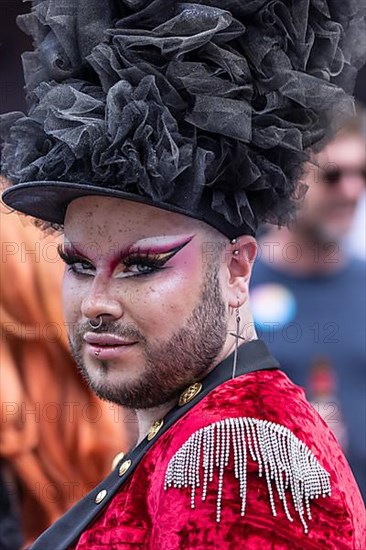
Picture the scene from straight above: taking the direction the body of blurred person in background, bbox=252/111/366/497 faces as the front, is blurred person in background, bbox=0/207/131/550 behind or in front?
in front

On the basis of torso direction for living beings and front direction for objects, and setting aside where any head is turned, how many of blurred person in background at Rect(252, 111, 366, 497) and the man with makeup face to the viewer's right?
0

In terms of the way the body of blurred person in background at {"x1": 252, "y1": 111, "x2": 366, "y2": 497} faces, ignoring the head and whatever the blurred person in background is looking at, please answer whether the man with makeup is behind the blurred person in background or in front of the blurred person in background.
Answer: in front
